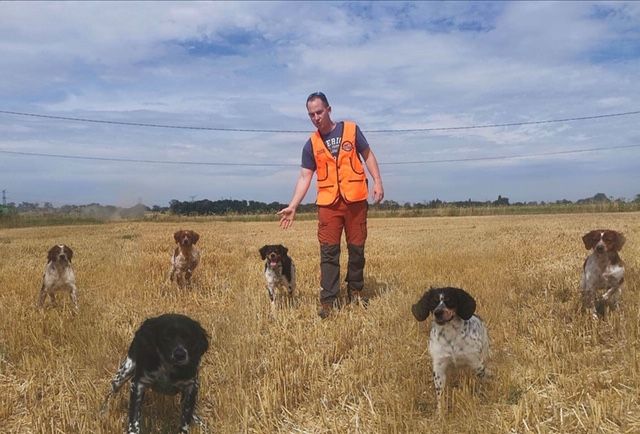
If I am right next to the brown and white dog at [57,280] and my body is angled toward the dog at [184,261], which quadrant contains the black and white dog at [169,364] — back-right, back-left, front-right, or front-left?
back-right

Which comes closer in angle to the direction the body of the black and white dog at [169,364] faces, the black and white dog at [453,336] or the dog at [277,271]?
the black and white dog

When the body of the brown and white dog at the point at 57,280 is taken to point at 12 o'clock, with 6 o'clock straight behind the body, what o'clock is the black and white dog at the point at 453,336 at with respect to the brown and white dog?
The black and white dog is roughly at 11 o'clock from the brown and white dog.

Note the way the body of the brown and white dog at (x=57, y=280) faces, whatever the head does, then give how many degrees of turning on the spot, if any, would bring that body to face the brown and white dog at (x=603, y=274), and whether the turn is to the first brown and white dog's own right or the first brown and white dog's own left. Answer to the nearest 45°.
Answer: approximately 45° to the first brown and white dog's own left

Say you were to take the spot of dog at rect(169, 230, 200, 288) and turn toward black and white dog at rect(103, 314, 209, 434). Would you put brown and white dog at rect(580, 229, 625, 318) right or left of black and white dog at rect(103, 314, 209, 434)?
left

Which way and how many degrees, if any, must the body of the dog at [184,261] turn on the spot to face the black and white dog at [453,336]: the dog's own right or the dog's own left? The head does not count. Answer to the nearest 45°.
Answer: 0° — it already faces it

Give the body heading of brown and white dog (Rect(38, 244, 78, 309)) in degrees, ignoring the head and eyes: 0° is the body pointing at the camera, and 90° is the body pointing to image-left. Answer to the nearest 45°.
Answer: approximately 0°

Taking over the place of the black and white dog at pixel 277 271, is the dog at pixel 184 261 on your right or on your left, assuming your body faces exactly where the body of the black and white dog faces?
on your right

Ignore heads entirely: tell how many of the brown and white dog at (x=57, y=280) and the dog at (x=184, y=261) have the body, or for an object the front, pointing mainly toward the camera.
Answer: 2

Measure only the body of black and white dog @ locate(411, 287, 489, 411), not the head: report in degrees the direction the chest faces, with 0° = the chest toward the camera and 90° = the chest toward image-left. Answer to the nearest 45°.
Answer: approximately 45°
